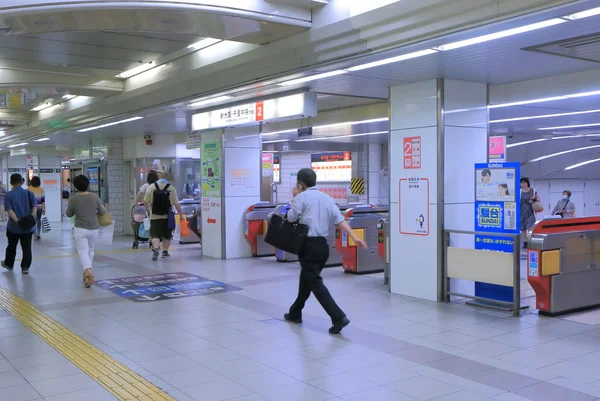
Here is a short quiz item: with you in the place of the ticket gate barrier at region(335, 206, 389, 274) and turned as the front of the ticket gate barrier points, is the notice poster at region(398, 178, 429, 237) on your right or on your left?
on your left

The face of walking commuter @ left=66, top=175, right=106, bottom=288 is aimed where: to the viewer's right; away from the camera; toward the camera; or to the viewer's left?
away from the camera

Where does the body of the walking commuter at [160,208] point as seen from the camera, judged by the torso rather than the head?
away from the camera

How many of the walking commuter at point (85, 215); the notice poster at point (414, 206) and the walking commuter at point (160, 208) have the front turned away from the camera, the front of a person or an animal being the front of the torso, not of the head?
2

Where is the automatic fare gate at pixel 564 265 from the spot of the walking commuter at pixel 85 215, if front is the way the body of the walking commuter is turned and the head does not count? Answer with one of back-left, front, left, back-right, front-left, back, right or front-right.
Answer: back-right

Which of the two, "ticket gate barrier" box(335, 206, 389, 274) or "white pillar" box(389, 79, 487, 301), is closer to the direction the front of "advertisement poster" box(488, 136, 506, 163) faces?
the white pillar

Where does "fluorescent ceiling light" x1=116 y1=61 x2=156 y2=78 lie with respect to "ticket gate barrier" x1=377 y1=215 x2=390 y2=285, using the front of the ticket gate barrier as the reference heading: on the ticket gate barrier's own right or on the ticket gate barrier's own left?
on the ticket gate barrier's own right

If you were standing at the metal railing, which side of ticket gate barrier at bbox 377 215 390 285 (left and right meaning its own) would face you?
left

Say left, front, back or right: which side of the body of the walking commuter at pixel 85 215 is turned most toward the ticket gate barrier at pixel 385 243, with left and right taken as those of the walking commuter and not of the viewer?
right

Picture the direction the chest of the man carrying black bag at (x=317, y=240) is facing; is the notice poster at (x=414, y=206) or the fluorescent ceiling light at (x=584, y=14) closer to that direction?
the notice poster

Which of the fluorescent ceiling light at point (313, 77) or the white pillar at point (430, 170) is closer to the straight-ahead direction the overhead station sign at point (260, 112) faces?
the fluorescent ceiling light

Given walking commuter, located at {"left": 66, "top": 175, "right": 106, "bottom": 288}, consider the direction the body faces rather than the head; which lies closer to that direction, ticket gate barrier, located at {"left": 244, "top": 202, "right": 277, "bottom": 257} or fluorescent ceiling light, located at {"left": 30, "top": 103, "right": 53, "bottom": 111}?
the fluorescent ceiling light

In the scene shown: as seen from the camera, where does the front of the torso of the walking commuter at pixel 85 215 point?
away from the camera
